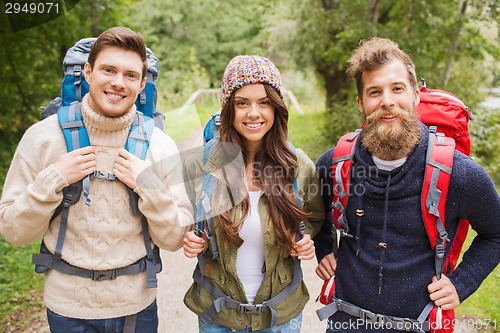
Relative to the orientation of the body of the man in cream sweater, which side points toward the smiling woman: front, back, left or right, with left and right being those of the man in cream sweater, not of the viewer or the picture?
left

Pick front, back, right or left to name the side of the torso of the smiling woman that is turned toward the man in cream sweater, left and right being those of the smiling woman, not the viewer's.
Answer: right

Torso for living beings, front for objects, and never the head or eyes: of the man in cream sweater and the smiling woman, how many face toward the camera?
2

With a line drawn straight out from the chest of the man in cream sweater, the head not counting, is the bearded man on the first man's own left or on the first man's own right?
on the first man's own left

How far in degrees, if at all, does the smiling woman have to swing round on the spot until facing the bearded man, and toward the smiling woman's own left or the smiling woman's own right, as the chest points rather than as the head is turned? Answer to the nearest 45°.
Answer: approximately 90° to the smiling woman's own left

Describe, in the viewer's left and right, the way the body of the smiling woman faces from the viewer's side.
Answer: facing the viewer

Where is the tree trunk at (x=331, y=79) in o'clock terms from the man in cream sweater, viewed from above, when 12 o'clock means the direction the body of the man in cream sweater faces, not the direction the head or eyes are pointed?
The tree trunk is roughly at 7 o'clock from the man in cream sweater.

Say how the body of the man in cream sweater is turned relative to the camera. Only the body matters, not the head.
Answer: toward the camera
